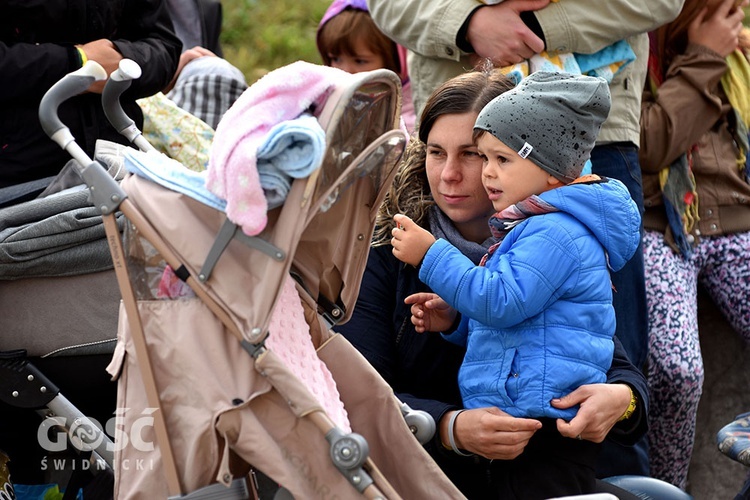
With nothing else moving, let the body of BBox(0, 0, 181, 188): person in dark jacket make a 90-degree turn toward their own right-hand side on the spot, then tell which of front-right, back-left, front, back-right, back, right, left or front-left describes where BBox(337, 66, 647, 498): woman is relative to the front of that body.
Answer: left

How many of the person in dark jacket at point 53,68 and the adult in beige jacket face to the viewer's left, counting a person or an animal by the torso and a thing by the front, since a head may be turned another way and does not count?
0

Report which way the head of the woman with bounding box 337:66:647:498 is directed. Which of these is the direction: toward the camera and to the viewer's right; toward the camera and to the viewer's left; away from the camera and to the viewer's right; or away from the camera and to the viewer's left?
toward the camera and to the viewer's left

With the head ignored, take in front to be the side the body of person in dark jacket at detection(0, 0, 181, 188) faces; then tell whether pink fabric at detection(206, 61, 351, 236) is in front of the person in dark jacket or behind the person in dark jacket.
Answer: in front

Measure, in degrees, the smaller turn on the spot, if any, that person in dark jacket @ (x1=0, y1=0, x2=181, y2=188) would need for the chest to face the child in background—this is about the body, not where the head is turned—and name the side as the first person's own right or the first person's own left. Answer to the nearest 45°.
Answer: approximately 90° to the first person's own left

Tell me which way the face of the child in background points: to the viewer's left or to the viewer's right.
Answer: to the viewer's left

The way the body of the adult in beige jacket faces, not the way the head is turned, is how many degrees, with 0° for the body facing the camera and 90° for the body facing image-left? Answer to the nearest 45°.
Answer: approximately 0°

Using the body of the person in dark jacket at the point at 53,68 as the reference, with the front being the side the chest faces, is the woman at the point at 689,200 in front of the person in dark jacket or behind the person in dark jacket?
in front

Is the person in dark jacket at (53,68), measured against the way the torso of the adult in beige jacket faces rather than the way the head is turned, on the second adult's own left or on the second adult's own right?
on the second adult's own right

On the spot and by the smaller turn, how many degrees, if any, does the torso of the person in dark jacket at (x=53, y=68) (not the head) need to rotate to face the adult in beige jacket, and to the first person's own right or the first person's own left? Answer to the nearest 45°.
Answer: approximately 45° to the first person's own left

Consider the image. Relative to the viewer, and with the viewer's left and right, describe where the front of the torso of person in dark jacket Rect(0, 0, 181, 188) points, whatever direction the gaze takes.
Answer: facing the viewer and to the right of the viewer
